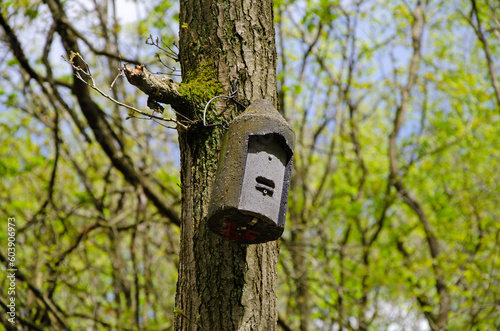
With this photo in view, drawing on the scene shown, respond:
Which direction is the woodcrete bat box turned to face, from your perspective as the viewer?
facing the viewer and to the right of the viewer
